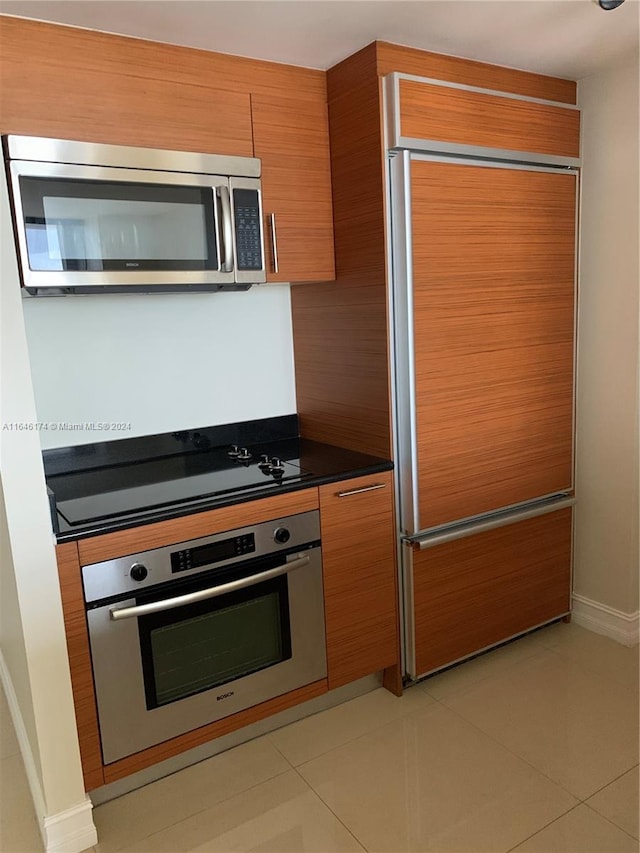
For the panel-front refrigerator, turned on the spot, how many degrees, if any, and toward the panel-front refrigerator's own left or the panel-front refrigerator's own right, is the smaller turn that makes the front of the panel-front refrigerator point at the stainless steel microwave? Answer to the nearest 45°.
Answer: approximately 90° to the panel-front refrigerator's own right

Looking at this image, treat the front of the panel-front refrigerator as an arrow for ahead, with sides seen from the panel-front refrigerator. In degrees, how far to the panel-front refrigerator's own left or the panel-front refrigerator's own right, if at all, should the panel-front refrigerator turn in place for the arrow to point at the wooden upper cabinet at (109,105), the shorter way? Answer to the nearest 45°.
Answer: approximately 90° to the panel-front refrigerator's own right

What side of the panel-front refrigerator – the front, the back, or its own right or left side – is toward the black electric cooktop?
right

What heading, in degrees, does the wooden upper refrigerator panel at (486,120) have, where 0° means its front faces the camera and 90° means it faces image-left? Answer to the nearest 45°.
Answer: approximately 315°

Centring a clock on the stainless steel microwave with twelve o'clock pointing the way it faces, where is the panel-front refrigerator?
The panel-front refrigerator is roughly at 9 o'clock from the stainless steel microwave.
